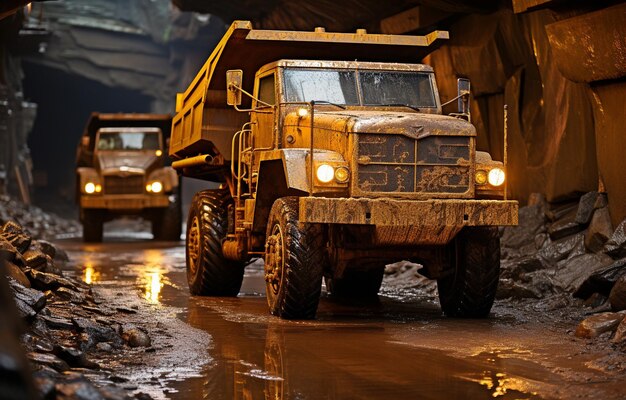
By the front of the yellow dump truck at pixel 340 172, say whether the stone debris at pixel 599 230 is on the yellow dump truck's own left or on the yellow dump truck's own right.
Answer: on the yellow dump truck's own left

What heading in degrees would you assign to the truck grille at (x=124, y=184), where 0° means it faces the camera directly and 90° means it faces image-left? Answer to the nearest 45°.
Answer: approximately 0°

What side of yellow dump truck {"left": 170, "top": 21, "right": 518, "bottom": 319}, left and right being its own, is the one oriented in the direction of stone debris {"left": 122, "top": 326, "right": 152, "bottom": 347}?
right

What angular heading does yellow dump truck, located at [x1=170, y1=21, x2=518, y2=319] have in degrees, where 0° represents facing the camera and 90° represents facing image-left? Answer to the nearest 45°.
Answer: approximately 315°

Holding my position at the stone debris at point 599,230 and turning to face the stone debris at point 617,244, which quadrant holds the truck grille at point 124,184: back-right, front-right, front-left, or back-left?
back-right
